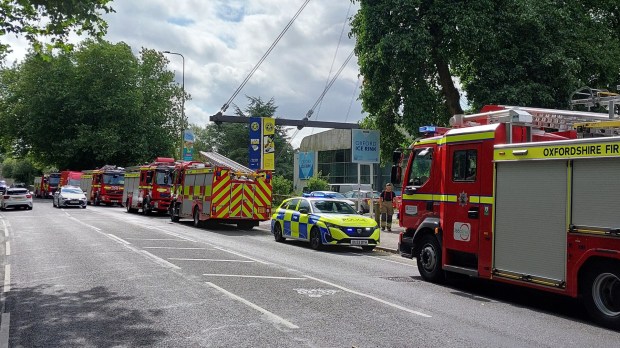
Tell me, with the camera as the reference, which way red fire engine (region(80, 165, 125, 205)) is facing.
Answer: facing the viewer and to the right of the viewer

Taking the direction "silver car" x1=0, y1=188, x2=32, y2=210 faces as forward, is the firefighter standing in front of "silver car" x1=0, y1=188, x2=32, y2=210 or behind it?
behind

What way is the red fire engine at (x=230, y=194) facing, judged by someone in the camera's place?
facing away from the viewer and to the left of the viewer

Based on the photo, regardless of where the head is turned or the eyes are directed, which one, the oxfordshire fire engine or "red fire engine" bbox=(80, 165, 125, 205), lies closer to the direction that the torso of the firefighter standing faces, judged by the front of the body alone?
the oxfordshire fire engine

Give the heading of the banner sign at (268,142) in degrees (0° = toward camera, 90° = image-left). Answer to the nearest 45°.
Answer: approximately 0°

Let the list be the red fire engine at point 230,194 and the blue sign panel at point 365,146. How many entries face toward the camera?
1

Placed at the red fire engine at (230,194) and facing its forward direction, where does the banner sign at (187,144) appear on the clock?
The banner sign is roughly at 1 o'clock from the red fire engine.

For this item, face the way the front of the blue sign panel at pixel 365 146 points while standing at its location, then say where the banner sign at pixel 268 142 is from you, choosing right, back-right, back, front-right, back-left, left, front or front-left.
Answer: back-right

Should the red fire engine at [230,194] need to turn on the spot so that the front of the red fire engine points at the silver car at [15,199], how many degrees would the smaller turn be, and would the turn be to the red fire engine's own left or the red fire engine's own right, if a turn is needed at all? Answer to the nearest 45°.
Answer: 0° — it already faces it

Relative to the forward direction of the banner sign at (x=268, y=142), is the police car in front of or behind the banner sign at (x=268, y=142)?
in front
